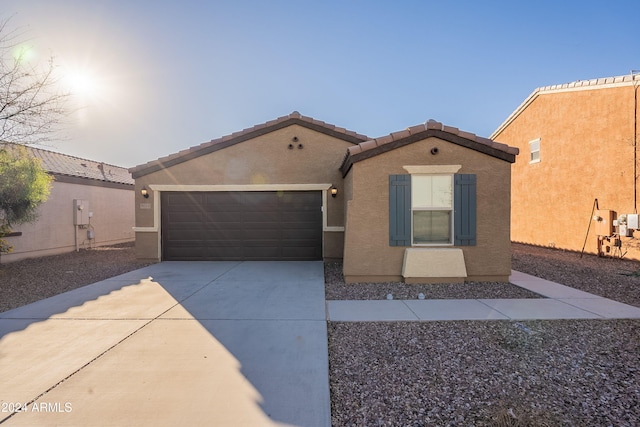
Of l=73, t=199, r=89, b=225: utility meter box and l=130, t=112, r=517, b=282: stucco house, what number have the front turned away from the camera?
0

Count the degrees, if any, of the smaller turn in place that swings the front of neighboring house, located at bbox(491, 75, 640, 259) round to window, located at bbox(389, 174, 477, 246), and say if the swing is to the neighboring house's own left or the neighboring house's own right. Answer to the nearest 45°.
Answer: approximately 45° to the neighboring house's own right

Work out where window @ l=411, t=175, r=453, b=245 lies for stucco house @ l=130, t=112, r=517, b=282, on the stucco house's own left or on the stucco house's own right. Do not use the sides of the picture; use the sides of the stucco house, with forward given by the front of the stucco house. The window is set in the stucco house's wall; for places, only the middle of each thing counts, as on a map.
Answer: on the stucco house's own left

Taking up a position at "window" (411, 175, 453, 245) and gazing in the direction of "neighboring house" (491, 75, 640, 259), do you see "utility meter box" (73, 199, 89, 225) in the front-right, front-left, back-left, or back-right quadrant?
back-left

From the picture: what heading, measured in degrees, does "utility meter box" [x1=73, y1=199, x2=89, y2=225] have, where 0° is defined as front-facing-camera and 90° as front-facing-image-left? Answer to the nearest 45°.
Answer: approximately 315°

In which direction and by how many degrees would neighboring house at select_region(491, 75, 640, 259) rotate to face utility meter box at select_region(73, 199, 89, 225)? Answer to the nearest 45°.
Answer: approximately 90° to its right

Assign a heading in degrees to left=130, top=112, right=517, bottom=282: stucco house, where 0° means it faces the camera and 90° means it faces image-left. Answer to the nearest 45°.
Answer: approximately 0°

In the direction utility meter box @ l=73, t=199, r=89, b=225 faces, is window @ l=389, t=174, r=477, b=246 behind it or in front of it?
in front
